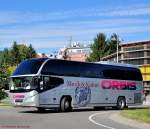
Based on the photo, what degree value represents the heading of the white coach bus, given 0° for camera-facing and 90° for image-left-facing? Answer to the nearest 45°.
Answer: approximately 45°
